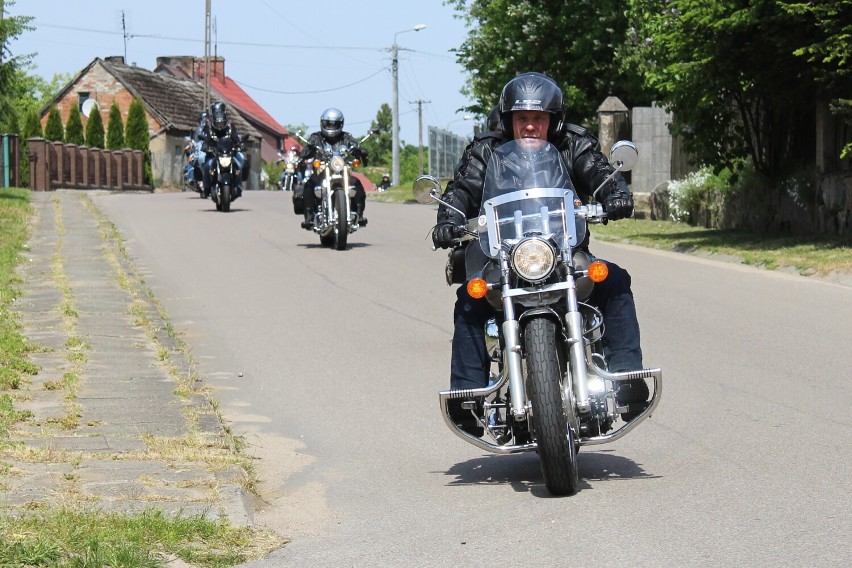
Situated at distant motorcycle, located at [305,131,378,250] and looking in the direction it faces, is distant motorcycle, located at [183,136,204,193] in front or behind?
behind

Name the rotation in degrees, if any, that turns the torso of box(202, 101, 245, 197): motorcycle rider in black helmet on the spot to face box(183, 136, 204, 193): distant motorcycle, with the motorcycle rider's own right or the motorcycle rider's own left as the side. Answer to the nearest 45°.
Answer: approximately 180°

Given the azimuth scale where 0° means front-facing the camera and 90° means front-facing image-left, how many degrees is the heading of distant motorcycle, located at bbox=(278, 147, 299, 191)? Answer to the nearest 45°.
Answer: approximately 0°

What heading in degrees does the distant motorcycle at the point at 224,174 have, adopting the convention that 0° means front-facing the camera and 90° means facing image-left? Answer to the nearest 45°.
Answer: approximately 0°

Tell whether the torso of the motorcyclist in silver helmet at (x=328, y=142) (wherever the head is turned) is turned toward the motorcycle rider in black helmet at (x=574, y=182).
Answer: yes

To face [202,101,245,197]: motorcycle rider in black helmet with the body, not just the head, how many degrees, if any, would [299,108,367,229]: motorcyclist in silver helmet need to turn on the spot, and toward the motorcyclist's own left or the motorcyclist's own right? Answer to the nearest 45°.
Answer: approximately 180°
